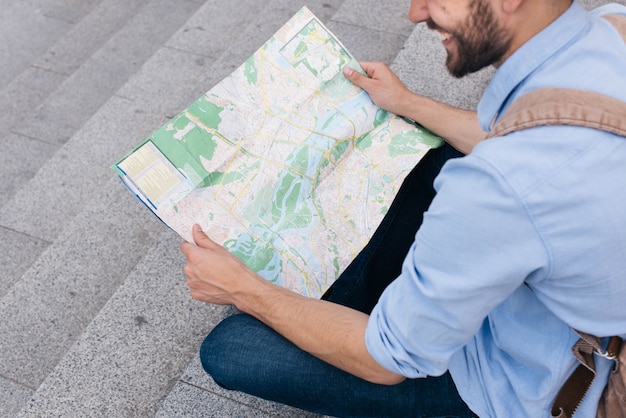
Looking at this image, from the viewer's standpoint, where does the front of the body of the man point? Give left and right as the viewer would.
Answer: facing to the left of the viewer
